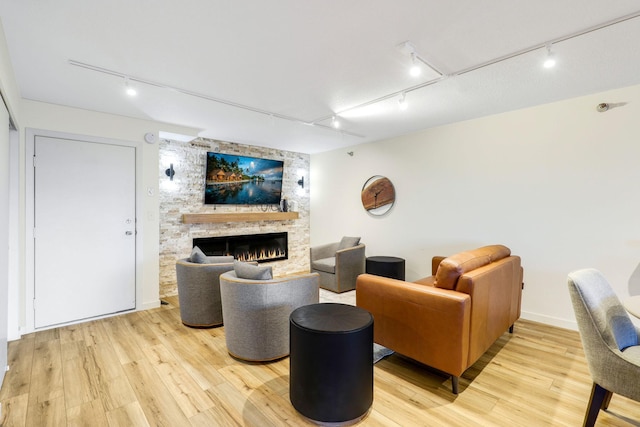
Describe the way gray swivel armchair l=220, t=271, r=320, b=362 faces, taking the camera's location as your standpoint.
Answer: facing away from the viewer and to the right of the viewer

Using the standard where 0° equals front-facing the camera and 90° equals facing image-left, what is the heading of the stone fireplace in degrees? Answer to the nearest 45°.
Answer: approximately 315°

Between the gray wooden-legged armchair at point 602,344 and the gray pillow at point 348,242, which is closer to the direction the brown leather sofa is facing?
the gray pillow

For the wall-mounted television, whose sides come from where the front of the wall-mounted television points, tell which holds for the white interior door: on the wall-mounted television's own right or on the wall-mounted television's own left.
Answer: on the wall-mounted television's own right

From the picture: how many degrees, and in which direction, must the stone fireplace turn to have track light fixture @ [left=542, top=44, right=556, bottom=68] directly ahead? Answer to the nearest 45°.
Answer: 0° — it already faces it

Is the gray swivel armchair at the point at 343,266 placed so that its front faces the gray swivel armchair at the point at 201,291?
yes
